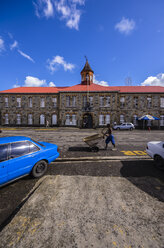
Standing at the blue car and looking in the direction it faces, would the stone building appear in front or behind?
behind

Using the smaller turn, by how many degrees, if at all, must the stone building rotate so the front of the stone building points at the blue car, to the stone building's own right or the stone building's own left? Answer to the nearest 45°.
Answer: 0° — it already faces it

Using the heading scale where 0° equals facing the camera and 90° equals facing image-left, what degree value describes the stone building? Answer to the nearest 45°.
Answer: approximately 0°

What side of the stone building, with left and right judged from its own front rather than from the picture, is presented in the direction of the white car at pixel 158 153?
front

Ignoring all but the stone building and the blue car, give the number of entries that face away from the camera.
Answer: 0

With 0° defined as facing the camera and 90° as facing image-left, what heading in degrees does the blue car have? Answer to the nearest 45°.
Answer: approximately 45°

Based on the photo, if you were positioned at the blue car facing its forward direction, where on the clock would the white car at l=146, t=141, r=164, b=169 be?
The white car is roughly at 8 o'clock from the blue car.
